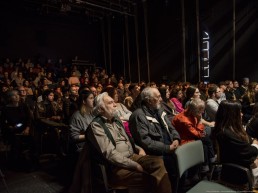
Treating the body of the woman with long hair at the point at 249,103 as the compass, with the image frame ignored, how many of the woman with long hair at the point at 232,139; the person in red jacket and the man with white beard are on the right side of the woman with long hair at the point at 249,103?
3

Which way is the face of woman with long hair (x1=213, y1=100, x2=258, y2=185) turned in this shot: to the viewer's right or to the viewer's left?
to the viewer's right

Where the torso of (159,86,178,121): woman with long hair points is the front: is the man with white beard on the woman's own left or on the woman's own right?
on the woman's own right

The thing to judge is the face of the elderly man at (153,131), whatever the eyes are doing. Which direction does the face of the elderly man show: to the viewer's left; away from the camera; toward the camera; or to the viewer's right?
to the viewer's right

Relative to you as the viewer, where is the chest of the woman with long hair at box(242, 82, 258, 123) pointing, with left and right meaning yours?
facing to the right of the viewer

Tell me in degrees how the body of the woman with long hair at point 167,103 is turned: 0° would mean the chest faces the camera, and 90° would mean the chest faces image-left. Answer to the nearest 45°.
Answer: approximately 270°

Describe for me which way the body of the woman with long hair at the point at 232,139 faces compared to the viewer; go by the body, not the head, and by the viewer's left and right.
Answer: facing away from the viewer and to the right of the viewer

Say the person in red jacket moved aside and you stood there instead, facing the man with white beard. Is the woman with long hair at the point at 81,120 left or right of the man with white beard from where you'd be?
right

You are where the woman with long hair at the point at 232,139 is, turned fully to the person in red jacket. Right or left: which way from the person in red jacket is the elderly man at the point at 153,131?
left

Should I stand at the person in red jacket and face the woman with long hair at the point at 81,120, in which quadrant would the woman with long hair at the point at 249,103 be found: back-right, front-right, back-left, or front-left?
back-right
